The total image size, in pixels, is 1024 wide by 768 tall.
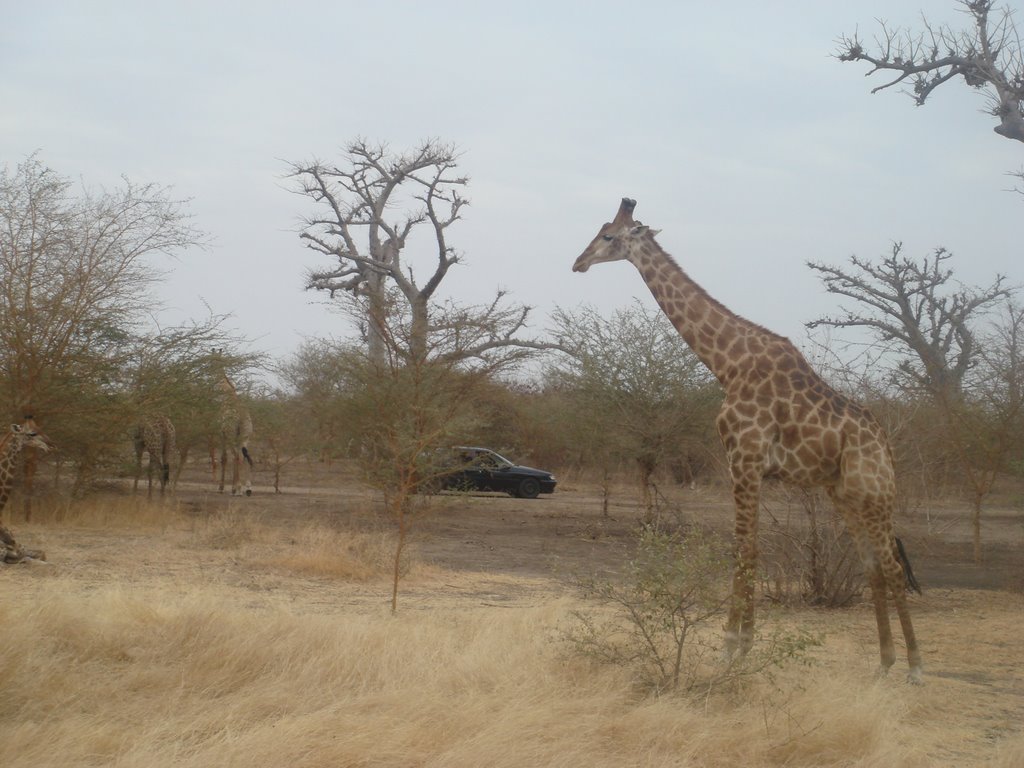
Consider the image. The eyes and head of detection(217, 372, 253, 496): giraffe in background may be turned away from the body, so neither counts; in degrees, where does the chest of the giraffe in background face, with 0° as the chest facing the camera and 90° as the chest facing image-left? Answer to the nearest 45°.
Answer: approximately 135°

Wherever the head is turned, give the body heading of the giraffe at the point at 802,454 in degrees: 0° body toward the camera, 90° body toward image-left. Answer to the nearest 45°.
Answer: approximately 90°

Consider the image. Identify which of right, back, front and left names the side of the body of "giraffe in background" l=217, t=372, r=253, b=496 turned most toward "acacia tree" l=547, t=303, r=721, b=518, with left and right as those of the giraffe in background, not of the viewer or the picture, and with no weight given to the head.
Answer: back

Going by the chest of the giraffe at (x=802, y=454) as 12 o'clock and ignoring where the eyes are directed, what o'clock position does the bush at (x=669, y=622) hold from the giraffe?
The bush is roughly at 10 o'clock from the giraffe.
